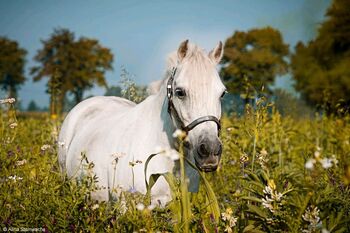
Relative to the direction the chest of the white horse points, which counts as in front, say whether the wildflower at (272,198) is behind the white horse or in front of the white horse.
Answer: in front

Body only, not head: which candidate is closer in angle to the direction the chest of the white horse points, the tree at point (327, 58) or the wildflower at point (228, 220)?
the wildflower

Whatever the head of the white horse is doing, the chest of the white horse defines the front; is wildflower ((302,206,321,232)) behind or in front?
in front

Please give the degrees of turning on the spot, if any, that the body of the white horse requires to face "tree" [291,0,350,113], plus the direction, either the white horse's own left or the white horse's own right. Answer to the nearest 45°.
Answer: approximately 90° to the white horse's own left

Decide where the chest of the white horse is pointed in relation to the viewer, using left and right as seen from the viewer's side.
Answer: facing the viewer and to the right of the viewer

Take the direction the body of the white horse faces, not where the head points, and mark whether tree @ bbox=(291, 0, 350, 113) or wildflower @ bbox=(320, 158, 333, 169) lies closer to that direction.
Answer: the wildflower

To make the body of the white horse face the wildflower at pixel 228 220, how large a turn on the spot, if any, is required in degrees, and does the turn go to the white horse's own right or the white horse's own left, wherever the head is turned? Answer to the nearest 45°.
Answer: approximately 45° to the white horse's own right

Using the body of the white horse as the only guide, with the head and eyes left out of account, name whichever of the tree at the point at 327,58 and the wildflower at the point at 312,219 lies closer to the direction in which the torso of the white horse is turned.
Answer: the wildflower
